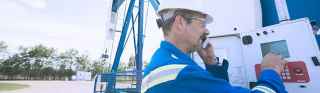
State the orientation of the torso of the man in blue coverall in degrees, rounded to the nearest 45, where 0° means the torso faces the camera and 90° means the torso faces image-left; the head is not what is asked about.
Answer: approximately 270°

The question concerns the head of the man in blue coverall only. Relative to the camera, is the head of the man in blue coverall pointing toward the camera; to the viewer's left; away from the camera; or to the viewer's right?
to the viewer's right
